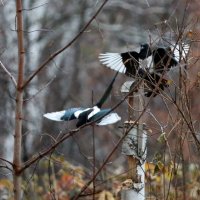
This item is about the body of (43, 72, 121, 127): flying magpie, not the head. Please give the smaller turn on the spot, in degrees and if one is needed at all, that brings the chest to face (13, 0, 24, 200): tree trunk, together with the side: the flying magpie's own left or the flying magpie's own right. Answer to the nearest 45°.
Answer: approximately 45° to the flying magpie's own right
